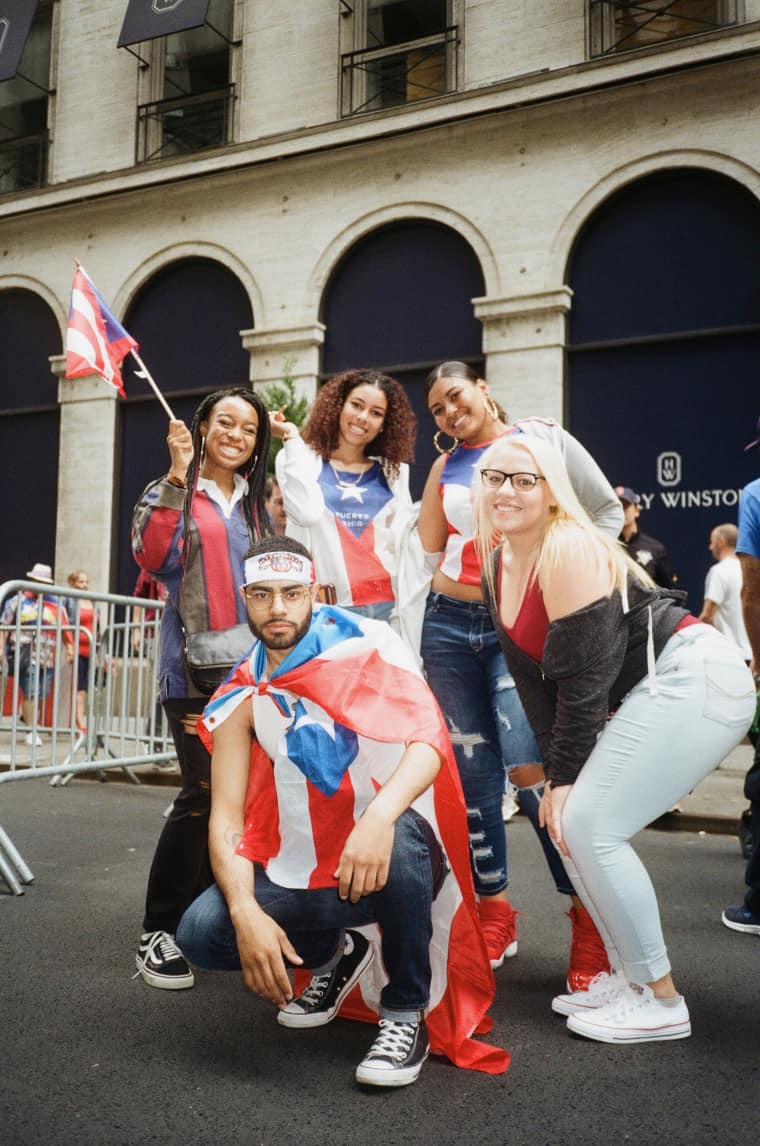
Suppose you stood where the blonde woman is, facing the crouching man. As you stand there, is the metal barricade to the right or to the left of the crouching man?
right

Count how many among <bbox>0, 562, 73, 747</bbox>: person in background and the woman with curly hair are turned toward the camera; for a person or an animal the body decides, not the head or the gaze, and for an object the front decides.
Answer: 2

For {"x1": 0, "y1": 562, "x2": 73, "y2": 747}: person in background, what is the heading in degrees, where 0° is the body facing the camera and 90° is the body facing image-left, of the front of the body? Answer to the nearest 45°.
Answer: approximately 0°

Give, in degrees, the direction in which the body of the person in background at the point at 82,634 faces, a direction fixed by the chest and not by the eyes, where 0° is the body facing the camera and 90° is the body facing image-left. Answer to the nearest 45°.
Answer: approximately 315°

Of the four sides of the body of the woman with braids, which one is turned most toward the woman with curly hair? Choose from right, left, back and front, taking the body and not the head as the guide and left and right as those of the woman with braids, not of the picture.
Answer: left

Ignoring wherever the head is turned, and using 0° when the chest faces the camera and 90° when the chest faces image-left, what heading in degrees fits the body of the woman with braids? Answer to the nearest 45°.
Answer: approximately 315°

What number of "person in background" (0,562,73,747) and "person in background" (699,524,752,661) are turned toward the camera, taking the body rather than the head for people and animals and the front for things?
1

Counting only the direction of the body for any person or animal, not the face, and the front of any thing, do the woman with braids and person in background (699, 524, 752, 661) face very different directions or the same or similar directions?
very different directions
